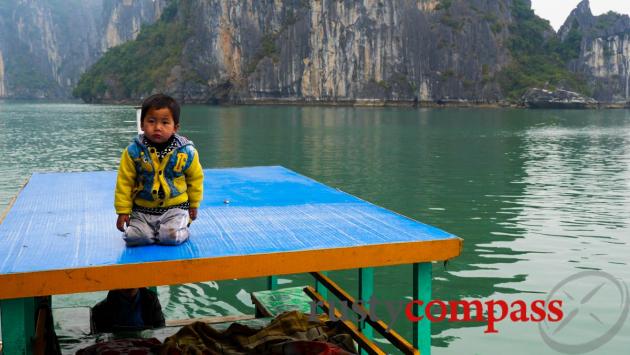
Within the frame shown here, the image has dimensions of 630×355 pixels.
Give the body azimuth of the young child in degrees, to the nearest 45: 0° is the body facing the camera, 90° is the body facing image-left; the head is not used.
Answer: approximately 0°
